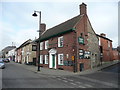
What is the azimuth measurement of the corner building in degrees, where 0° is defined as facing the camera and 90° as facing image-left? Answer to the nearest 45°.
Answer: approximately 45°
